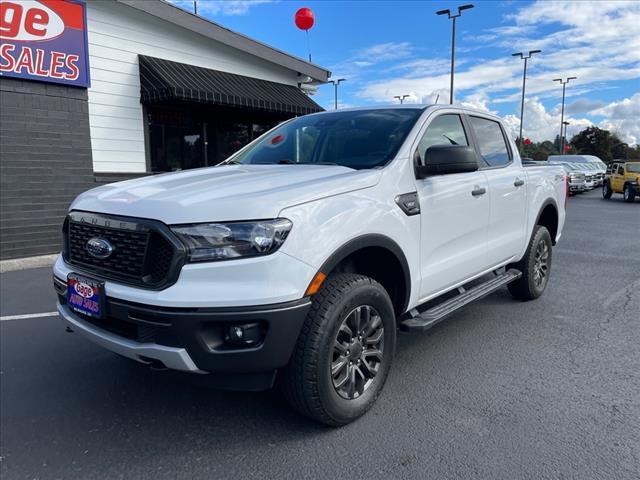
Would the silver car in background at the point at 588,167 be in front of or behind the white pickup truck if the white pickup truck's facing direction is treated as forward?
behind

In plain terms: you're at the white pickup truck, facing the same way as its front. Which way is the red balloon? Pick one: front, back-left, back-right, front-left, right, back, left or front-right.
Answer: back-right

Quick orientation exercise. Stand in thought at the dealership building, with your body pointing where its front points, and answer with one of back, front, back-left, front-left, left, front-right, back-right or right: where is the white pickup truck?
front-right

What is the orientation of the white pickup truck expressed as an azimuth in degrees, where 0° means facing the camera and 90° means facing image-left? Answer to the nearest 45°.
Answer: approximately 45°

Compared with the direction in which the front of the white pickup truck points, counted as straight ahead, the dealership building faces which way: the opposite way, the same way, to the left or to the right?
to the left

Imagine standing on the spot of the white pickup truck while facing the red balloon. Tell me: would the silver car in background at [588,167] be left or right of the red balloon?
right

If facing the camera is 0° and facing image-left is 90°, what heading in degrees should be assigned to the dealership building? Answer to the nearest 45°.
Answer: approximately 315°
